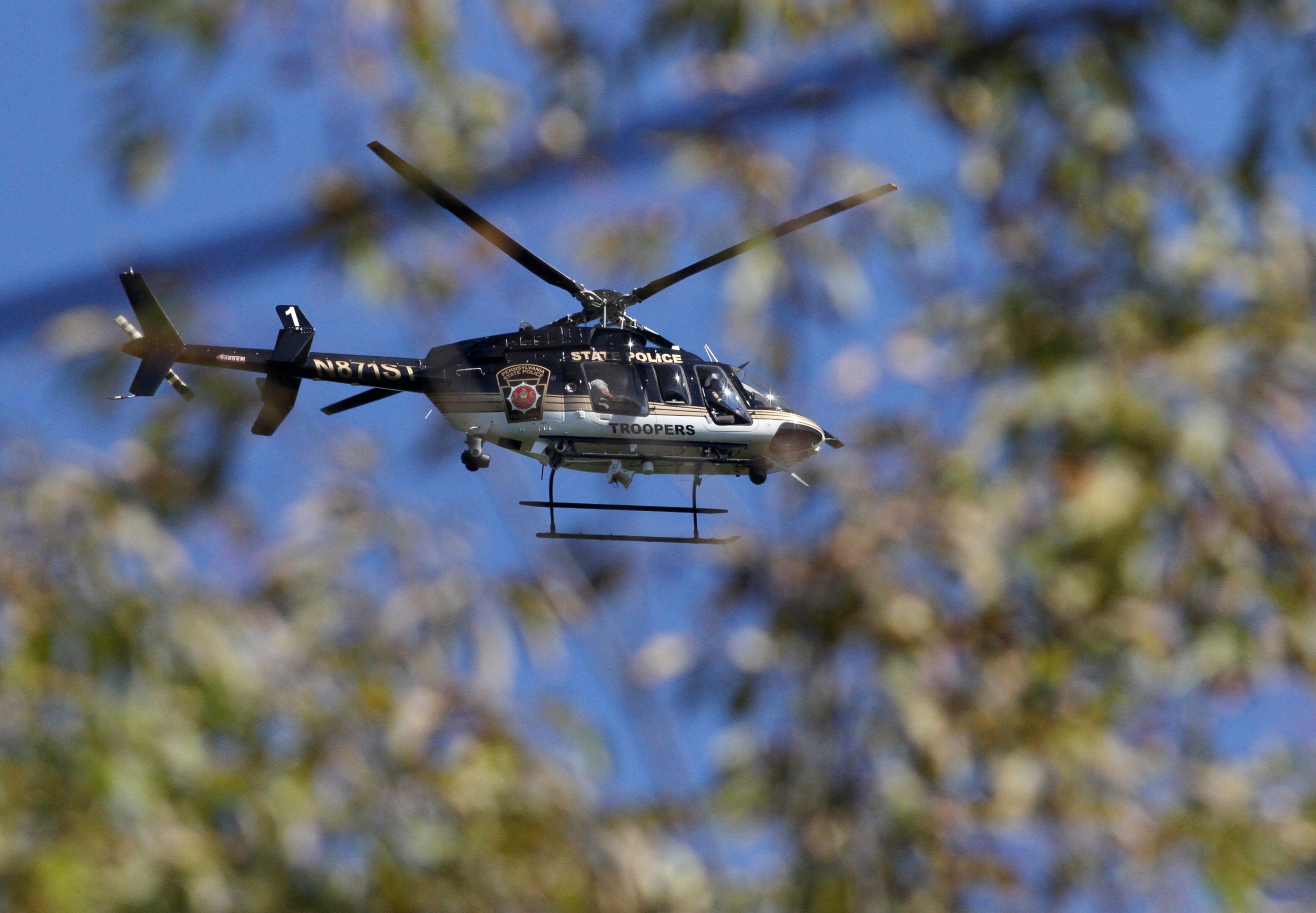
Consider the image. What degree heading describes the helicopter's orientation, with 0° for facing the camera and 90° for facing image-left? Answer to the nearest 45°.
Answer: approximately 270°

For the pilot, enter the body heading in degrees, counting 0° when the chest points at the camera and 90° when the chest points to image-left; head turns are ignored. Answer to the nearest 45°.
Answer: approximately 270°
